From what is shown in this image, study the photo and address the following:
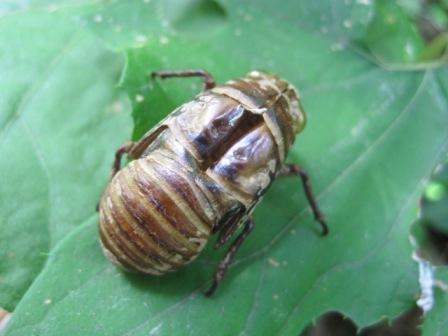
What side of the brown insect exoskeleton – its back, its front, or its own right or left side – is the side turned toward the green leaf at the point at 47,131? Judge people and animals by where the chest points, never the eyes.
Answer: left

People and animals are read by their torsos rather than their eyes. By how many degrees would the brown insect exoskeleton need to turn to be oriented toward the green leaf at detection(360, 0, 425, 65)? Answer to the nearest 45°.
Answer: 0° — it already faces it

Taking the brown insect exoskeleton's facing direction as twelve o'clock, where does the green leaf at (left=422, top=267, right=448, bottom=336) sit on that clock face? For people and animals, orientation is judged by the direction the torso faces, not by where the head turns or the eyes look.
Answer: The green leaf is roughly at 2 o'clock from the brown insect exoskeleton.

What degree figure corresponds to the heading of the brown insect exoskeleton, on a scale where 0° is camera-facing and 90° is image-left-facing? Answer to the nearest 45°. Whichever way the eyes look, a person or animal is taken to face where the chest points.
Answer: approximately 225°
